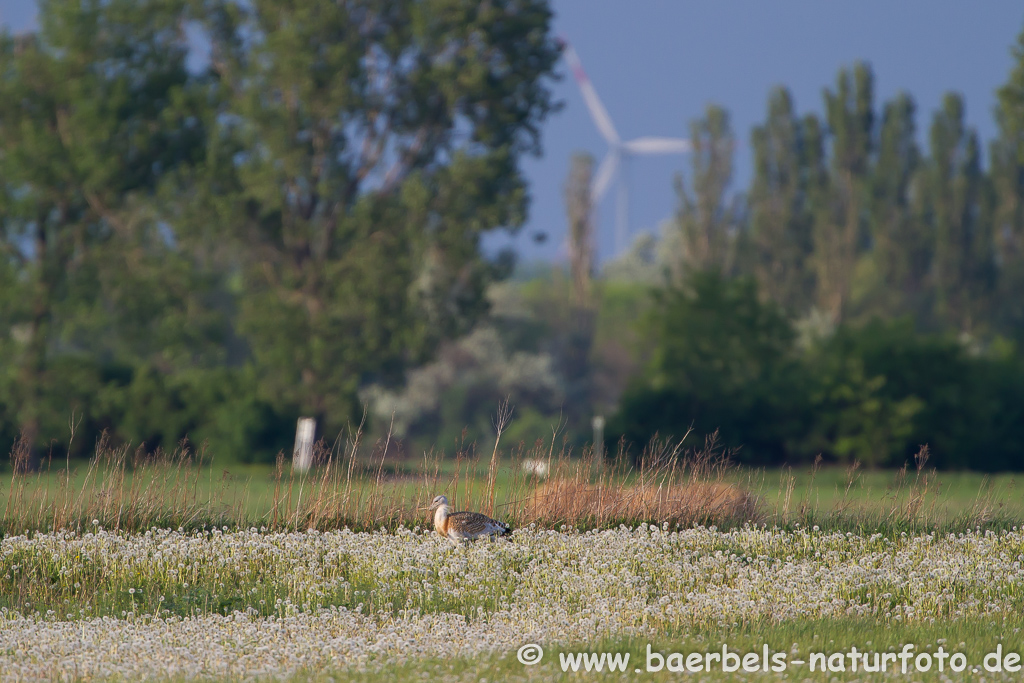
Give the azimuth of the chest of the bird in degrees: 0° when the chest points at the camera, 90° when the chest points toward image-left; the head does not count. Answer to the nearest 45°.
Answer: approximately 90°

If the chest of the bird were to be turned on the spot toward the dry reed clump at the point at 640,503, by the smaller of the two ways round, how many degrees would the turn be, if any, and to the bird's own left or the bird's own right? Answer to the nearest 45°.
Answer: approximately 135° to the bird's own right
